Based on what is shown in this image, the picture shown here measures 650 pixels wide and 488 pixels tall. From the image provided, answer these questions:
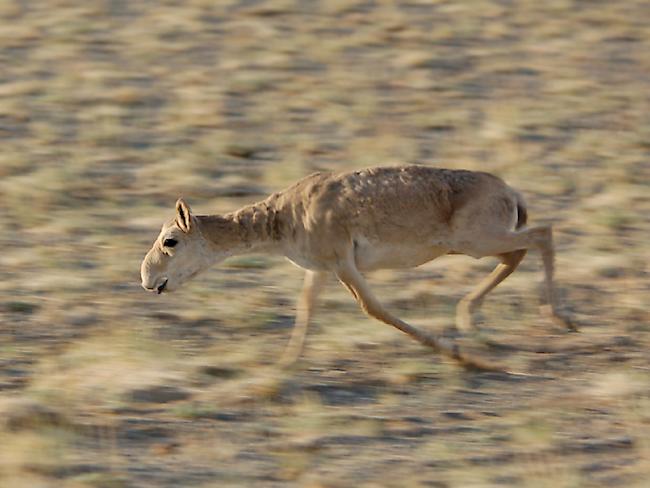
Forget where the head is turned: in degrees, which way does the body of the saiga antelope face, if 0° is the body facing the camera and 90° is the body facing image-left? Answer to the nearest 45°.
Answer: approximately 90°

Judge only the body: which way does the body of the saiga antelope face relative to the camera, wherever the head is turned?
to the viewer's left
